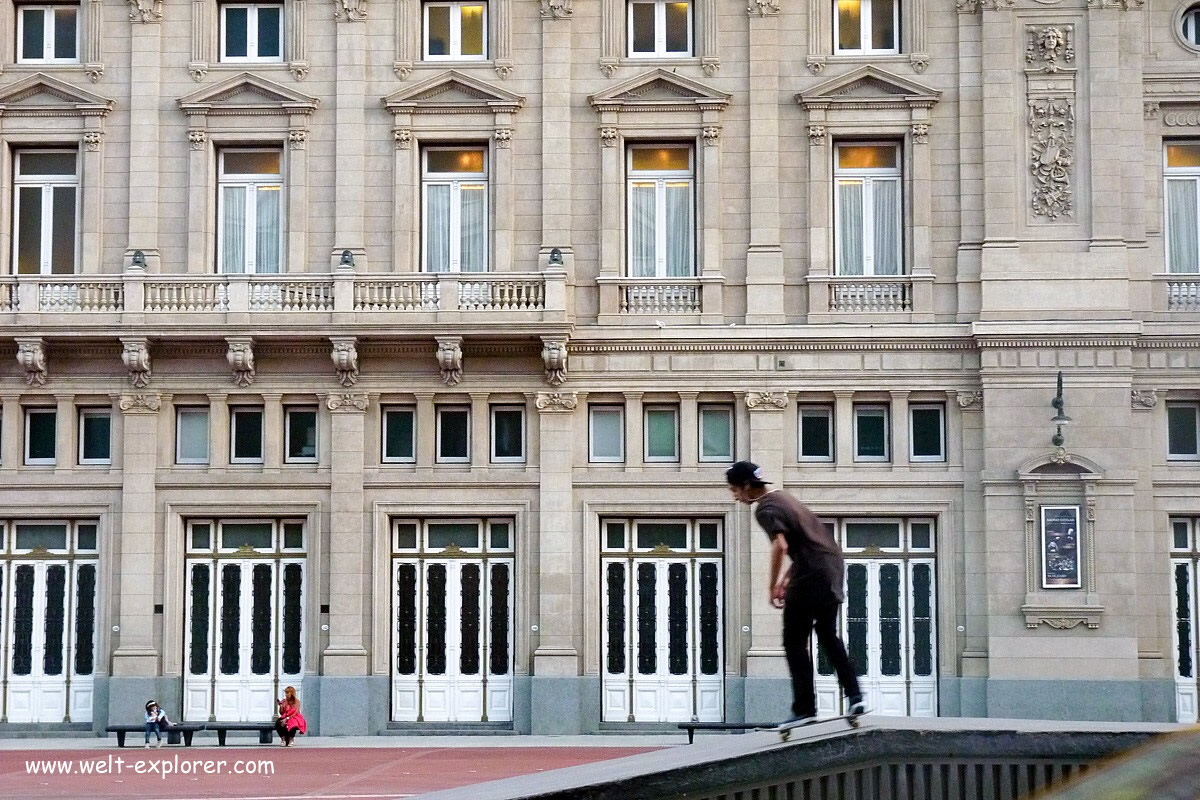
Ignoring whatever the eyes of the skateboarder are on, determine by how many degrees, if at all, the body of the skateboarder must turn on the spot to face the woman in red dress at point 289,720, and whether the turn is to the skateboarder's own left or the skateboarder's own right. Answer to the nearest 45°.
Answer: approximately 45° to the skateboarder's own right

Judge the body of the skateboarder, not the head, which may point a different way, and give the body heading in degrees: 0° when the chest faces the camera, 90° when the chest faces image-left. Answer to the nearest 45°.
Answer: approximately 90°

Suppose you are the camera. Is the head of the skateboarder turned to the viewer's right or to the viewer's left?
to the viewer's left
